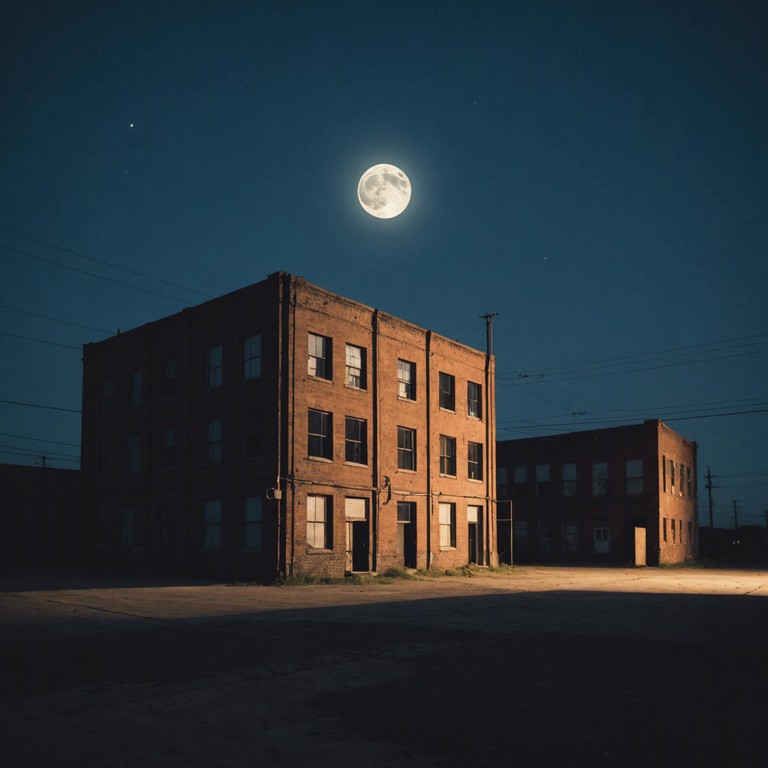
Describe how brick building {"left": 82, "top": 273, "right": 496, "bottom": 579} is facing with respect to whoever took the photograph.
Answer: facing the viewer and to the right of the viewer
